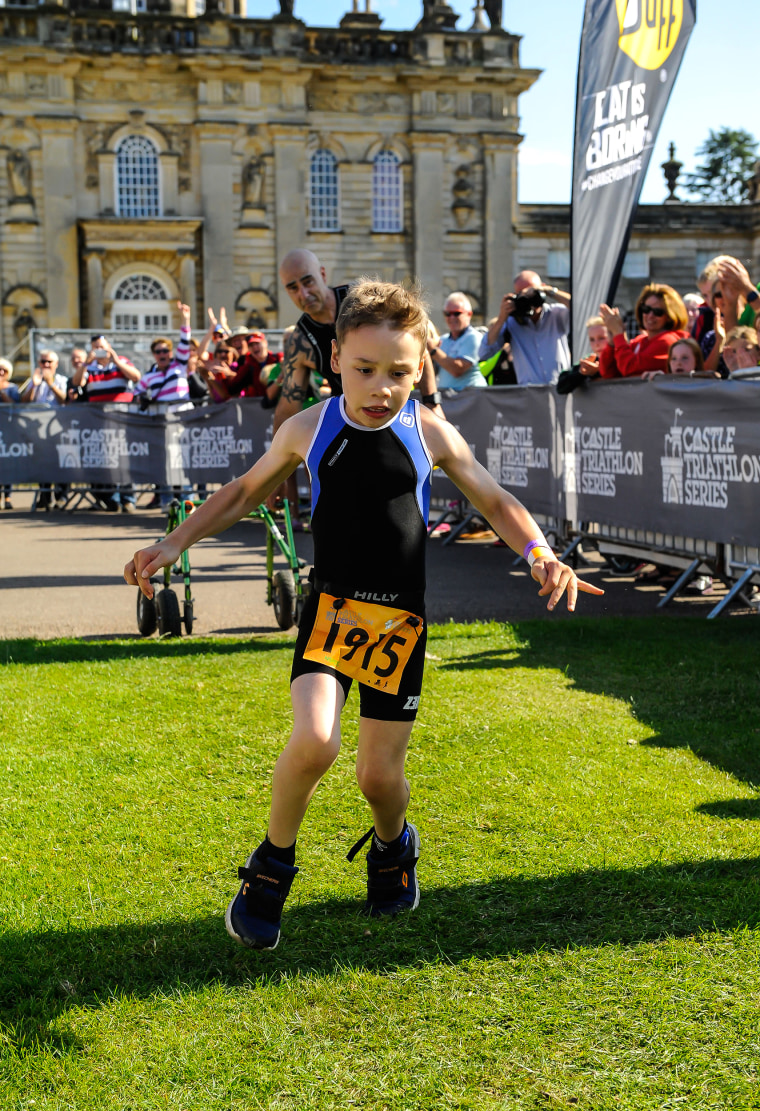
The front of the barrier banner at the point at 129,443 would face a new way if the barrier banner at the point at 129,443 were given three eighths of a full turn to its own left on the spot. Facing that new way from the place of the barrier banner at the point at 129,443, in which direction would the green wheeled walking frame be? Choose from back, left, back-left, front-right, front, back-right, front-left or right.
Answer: back-right

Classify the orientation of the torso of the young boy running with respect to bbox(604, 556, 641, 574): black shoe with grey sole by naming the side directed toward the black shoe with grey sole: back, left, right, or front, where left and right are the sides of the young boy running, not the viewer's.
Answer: back

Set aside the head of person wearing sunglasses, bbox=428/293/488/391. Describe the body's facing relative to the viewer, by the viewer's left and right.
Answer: facing the viewer and to the left of the viewer

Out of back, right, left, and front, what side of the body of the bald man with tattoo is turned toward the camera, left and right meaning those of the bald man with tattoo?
front

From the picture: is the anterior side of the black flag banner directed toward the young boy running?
yes

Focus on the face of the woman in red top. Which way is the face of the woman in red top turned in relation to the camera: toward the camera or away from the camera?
toward the camera

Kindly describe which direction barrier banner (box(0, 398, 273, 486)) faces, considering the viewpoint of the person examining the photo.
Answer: facing the viewer

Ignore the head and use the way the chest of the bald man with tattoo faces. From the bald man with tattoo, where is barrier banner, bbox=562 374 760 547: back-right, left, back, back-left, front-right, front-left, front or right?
back-left

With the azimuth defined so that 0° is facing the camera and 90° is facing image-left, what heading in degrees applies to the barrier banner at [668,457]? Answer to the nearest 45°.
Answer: approximately 45°

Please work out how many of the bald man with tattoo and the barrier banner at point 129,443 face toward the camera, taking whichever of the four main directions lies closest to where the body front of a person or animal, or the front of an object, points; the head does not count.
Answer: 2

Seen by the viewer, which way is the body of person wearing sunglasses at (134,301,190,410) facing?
toward the camera
